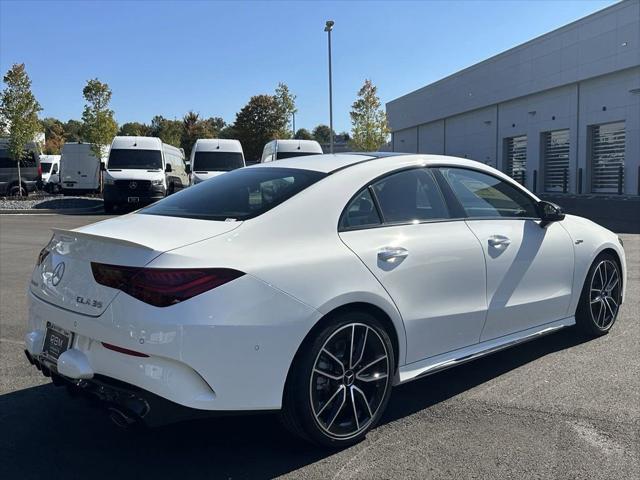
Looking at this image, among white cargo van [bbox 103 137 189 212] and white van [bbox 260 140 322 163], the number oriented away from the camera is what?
0

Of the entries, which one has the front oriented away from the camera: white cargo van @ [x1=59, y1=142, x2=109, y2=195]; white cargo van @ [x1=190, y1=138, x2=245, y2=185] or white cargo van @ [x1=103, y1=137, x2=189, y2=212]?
white cargo van @ [x1=59, y1=142, x2=109, y2=195]

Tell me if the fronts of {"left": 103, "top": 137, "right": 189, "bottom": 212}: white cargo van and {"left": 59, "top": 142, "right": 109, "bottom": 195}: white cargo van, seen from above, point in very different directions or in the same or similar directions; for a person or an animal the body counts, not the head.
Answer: very different directions

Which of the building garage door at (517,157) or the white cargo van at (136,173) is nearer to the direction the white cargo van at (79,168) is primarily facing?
the building garage door

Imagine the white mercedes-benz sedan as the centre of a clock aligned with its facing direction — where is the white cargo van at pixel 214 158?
The white cargo van is roughly at 10 o'clock from the white mercedes-benz sedan.

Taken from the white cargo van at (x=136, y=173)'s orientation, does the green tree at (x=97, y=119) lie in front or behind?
behind

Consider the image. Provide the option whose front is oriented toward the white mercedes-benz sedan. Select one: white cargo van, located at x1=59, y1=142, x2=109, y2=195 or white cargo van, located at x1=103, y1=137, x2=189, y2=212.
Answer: white cargo van, located at x1=103, y1=137, x2=189, y2=212

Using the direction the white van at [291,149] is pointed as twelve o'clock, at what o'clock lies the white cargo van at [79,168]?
The white cargo van is roughly at 3 o'clock from the white van.

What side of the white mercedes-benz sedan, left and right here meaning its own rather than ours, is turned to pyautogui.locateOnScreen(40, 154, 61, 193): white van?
left

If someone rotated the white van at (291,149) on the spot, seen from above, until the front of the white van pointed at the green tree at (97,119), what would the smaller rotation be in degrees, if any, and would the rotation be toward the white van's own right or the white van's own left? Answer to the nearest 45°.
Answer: approximately 90° to the white van's own right

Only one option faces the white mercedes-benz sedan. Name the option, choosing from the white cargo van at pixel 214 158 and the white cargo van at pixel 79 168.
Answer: the white cargo van at pixel 214 158

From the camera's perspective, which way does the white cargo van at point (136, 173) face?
toward the camera

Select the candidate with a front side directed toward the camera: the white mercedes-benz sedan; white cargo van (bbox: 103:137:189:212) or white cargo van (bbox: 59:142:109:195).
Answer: white cargo van (bbox: 103:137:189:212)

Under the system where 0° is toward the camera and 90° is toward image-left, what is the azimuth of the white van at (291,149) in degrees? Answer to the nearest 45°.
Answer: approximately 45°

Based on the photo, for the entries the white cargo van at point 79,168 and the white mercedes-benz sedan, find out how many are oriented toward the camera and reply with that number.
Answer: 0

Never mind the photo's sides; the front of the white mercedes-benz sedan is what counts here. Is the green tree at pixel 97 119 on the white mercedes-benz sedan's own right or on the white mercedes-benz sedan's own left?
on the white mercedes-benz sedan's own left
